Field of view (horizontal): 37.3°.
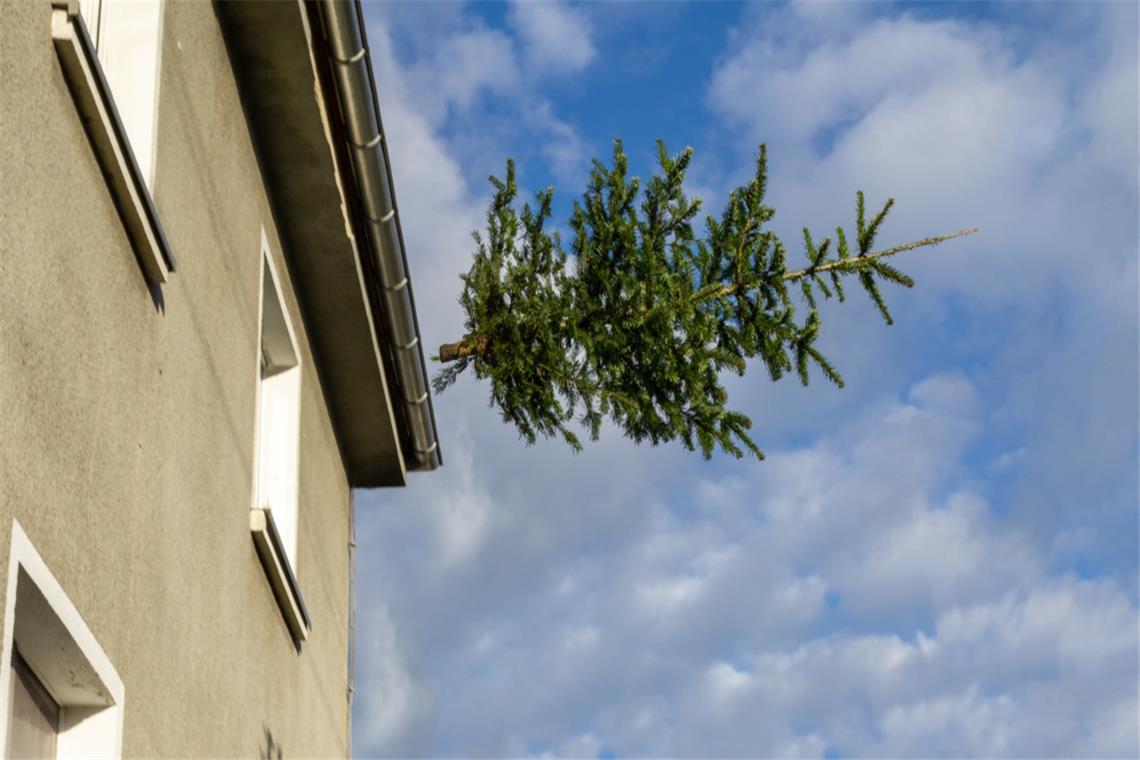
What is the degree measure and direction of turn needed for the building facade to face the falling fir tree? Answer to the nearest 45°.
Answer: approximately 90° to its left

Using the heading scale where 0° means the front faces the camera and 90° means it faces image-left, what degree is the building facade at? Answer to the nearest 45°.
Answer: approximately 315°
